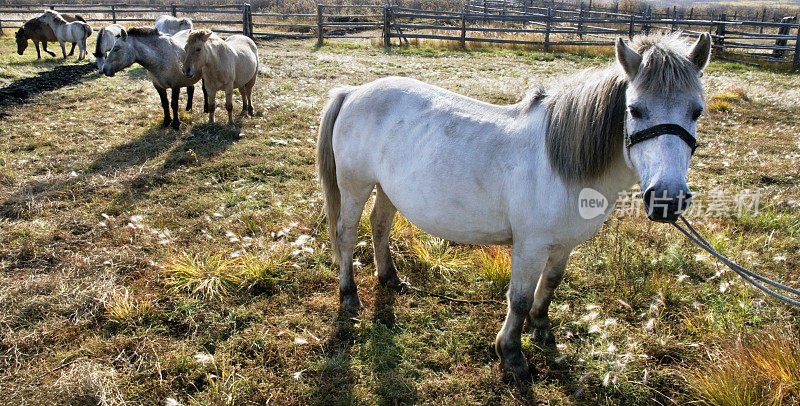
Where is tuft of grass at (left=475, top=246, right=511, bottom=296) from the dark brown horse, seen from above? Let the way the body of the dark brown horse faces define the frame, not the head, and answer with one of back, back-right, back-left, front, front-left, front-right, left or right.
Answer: left

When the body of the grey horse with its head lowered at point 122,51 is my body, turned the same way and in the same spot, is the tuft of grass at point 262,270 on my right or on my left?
on my left

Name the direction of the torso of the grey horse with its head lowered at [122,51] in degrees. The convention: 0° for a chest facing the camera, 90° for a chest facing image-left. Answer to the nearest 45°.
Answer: approximately 45°

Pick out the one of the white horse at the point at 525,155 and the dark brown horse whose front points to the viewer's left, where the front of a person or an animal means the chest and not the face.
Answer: the dark brown horse

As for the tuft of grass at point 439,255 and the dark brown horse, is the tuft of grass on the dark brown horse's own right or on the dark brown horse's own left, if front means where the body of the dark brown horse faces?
on the dark brown horse's own left

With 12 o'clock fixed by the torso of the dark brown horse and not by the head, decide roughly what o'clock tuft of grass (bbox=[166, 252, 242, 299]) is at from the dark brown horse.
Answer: The tuft of grass is roughly at 9 o'clock from the dark brown horse.

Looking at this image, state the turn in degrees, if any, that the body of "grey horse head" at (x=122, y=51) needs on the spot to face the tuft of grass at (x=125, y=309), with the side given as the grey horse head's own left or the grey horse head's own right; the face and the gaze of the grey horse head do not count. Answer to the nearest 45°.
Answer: approximately 45° to the grey horse head's own left

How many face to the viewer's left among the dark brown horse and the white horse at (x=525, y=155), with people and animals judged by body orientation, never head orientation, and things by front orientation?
1

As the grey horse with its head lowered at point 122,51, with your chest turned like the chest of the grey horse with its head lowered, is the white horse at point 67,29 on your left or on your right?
on your right

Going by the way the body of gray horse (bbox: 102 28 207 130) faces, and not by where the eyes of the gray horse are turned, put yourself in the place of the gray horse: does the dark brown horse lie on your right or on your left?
on your right

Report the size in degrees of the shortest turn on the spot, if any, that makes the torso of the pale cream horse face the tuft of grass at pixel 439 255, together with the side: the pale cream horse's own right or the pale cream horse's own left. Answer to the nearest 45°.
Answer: approximately 45° to the pale cream horse's own left

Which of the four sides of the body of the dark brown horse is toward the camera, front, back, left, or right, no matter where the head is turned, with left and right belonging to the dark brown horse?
left
